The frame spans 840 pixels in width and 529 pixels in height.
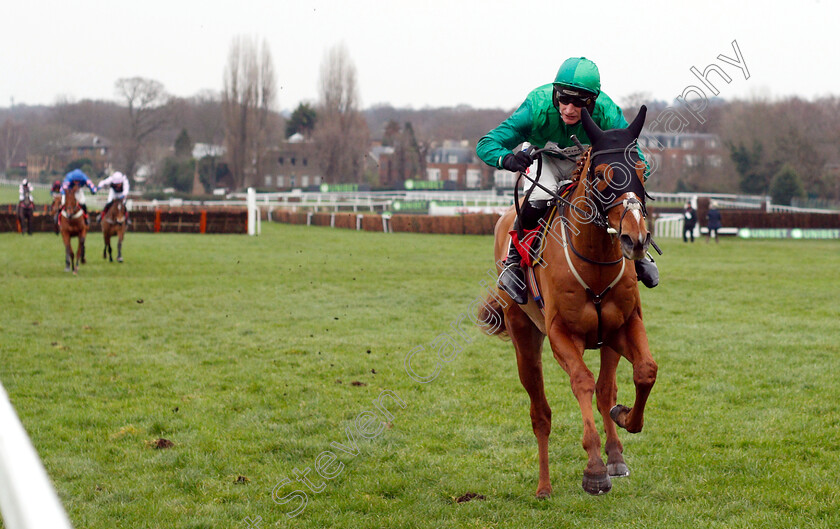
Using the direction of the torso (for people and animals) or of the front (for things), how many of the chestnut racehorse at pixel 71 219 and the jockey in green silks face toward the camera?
2

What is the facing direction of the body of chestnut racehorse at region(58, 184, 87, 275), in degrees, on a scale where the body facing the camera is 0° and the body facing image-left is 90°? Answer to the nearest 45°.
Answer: approximately 0°

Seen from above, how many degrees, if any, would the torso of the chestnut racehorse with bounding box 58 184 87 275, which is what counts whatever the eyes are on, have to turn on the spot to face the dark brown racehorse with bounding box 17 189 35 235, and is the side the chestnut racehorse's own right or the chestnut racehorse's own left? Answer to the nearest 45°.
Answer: approximately 180°

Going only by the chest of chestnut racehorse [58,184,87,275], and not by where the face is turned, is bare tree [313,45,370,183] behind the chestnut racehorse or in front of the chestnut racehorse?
behind

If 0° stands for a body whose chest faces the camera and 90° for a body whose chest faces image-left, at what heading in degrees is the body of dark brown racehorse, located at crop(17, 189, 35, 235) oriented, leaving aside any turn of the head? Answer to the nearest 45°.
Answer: approximately 0°

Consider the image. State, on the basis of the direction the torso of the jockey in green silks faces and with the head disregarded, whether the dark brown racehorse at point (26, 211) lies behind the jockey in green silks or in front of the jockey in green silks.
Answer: behind

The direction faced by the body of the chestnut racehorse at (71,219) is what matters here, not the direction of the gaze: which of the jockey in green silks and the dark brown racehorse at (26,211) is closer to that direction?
the jockey in green silks

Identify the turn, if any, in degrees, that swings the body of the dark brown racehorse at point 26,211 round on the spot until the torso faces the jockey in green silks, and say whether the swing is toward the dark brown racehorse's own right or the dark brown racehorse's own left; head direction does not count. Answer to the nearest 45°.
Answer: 0° — it already faces them

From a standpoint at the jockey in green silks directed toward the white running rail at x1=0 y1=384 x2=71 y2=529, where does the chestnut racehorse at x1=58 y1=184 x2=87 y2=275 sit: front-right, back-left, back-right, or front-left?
back-right

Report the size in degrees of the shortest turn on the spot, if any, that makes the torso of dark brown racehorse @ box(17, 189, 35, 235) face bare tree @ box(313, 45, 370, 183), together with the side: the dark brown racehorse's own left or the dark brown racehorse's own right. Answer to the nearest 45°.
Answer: approximately 135° to the dark brown racehorse's own left
